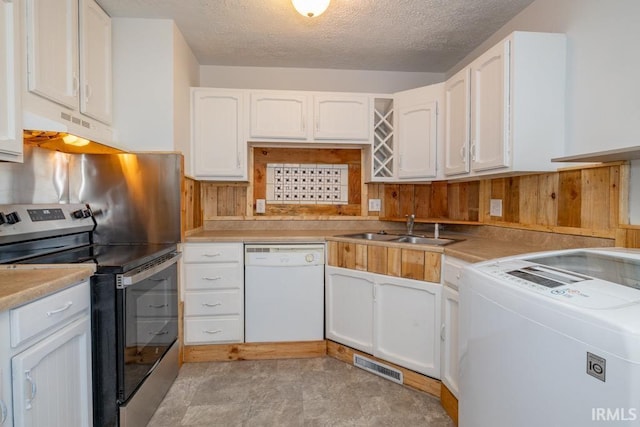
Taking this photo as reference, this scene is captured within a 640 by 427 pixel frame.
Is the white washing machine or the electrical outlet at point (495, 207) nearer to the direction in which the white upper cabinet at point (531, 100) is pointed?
the white washing machine

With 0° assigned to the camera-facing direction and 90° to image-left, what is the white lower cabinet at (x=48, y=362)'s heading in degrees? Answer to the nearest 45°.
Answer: approximately 315°

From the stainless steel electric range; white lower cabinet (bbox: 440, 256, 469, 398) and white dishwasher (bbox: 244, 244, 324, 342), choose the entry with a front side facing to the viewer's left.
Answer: the white lower cabinet

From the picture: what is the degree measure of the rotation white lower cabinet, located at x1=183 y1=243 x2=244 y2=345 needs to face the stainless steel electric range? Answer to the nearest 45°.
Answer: approximately 45° to its right

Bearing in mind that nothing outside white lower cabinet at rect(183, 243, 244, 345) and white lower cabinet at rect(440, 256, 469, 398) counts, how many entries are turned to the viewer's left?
1

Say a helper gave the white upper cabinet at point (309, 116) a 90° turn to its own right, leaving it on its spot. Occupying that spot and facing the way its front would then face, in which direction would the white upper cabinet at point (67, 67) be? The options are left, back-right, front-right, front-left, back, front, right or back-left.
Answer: front-left

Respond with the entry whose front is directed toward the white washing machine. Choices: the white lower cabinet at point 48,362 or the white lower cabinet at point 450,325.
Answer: the white lower cabinet at point 48,362

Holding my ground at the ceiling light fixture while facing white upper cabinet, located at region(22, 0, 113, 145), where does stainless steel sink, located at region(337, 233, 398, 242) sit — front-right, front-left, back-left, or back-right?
back-right

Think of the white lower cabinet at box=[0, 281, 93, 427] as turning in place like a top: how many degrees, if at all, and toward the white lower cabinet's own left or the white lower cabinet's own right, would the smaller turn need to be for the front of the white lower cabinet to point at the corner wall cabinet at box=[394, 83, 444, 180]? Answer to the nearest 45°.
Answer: approximately 45° to the white lower cabinet's own left

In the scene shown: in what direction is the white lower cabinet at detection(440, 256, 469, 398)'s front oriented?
to the viewer's left
